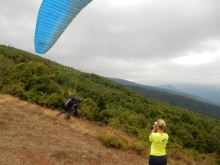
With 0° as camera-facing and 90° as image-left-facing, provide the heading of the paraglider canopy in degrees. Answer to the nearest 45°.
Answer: approximately 270°
